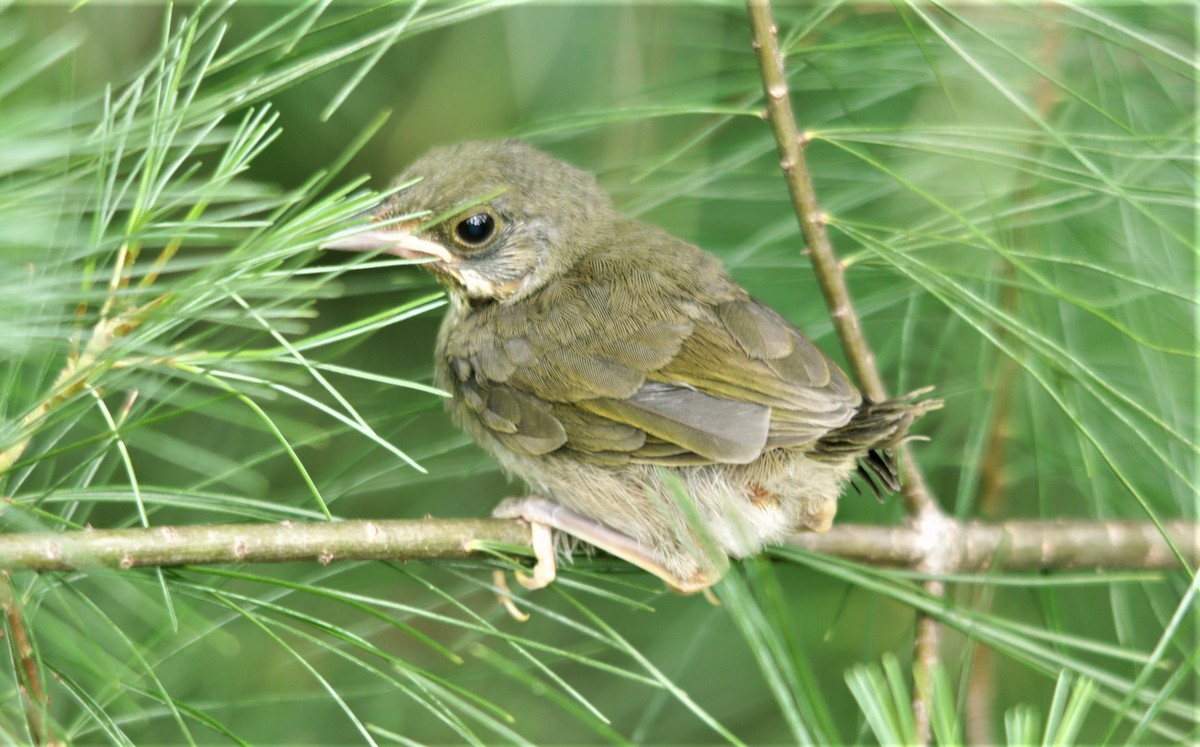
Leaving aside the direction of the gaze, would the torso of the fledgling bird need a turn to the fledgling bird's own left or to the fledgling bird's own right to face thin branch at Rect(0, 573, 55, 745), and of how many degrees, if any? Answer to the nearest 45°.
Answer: approximately 45° to the fledgling bird's own left

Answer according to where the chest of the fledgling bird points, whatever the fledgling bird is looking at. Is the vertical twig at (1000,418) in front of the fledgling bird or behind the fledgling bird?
behind

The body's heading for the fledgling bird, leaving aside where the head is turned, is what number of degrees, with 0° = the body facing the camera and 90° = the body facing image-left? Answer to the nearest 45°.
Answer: approximately 90°
